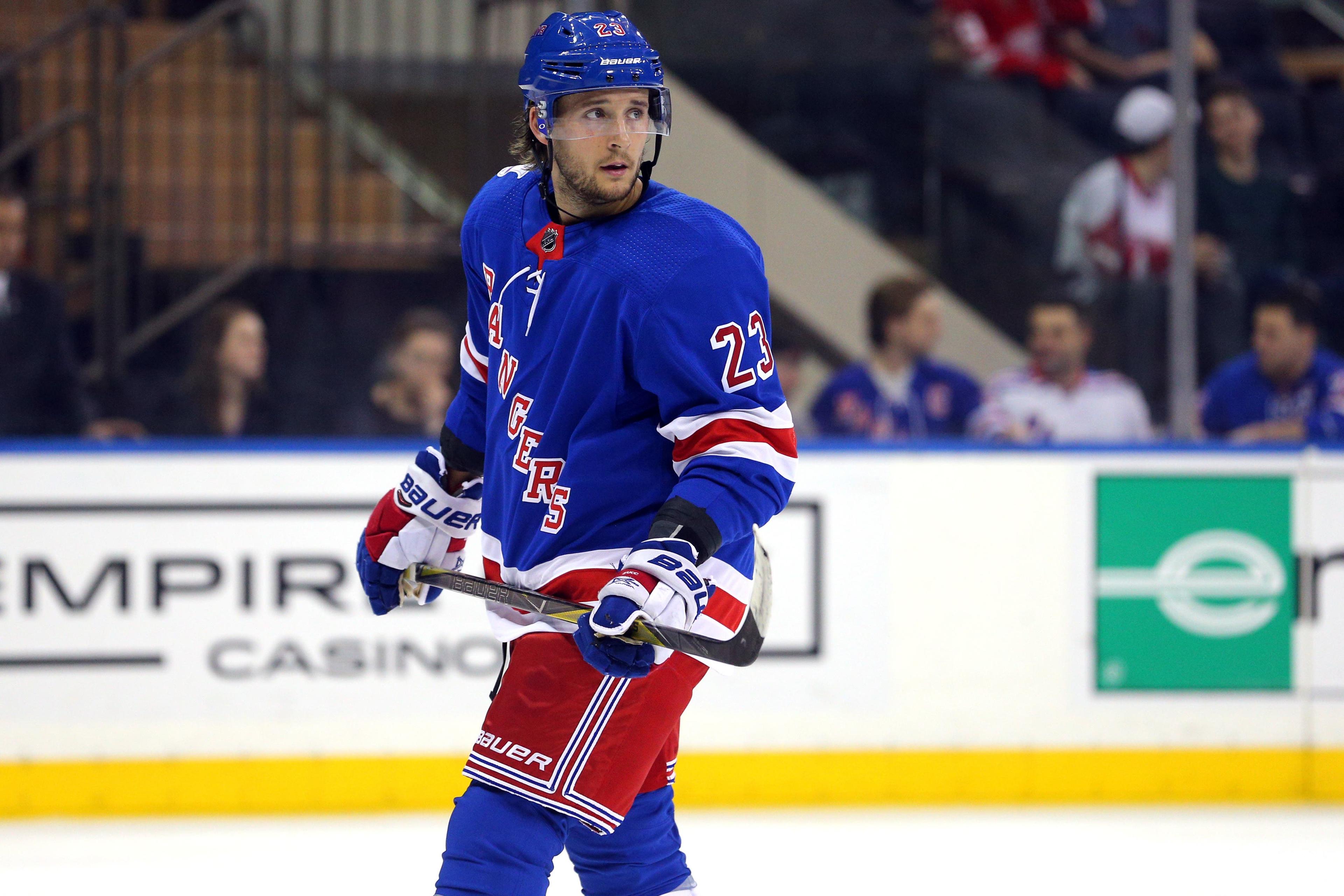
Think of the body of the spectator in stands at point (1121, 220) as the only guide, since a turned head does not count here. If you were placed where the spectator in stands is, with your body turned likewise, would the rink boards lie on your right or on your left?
on your right

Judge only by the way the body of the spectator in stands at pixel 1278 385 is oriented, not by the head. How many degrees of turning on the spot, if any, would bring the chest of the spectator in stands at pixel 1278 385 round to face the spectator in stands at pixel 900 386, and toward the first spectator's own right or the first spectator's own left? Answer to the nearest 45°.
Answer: approximately 45° to the first spectator's own right

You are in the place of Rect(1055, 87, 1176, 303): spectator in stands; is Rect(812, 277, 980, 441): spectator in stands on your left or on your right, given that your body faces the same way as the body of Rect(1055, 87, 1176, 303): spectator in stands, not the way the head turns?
on your right

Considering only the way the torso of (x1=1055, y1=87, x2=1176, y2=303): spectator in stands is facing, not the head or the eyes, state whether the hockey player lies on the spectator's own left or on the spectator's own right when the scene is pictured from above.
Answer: on the spectator's own right

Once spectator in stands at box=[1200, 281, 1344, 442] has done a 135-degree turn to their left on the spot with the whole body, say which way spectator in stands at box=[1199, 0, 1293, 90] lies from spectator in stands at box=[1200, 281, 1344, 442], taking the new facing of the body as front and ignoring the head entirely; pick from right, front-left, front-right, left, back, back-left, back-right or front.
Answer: left

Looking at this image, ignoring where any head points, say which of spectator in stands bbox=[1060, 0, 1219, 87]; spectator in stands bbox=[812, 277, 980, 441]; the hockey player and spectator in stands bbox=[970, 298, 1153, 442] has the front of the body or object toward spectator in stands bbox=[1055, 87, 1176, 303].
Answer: spectator in stands bbox=[1060, 0, 1219, 87]

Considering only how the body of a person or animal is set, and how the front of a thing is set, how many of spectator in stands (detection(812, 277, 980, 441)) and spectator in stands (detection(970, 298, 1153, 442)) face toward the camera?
2

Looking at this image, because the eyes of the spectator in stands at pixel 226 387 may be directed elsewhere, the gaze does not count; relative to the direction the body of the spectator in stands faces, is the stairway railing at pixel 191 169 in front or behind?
behind

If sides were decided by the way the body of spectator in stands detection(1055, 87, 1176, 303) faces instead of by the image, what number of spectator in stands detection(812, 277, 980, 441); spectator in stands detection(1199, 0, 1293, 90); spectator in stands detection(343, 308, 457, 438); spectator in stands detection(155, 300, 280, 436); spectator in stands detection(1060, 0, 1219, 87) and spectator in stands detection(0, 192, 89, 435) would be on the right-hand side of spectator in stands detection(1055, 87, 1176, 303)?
4

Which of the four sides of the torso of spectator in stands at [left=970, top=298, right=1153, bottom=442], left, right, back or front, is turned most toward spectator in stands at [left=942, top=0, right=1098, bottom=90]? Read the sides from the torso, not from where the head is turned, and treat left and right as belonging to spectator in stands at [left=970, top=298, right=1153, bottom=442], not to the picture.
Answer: back

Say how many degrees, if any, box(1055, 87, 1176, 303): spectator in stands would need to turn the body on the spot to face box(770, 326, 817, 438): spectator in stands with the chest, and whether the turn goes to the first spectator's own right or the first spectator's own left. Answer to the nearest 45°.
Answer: approximately 90° to the first spectator's own right
